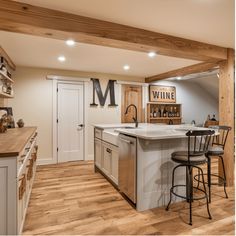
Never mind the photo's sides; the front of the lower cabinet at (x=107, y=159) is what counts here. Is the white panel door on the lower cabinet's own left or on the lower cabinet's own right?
on the lower cabinet's own right

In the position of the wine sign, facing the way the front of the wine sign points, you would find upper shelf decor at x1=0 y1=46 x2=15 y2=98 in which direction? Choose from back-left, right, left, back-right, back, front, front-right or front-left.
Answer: front-right

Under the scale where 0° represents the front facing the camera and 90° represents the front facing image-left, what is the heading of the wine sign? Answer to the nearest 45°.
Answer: approximately 0°

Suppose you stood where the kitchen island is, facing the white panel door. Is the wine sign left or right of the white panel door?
right

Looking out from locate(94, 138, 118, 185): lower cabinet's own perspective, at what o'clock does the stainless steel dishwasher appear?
The stainless steel dishwasher is roughly at 10 o'clock from the lower cabinet.

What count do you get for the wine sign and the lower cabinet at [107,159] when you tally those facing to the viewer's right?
0

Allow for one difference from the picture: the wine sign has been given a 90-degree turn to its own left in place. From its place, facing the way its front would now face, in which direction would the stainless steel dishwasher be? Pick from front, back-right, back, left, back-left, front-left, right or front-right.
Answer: right

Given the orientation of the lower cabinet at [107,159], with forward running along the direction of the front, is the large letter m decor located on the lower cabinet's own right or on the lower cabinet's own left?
on the lower cabinet's own right

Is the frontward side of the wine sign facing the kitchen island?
yes

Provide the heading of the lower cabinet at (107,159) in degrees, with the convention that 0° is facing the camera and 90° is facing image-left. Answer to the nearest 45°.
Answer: approximately 45°
